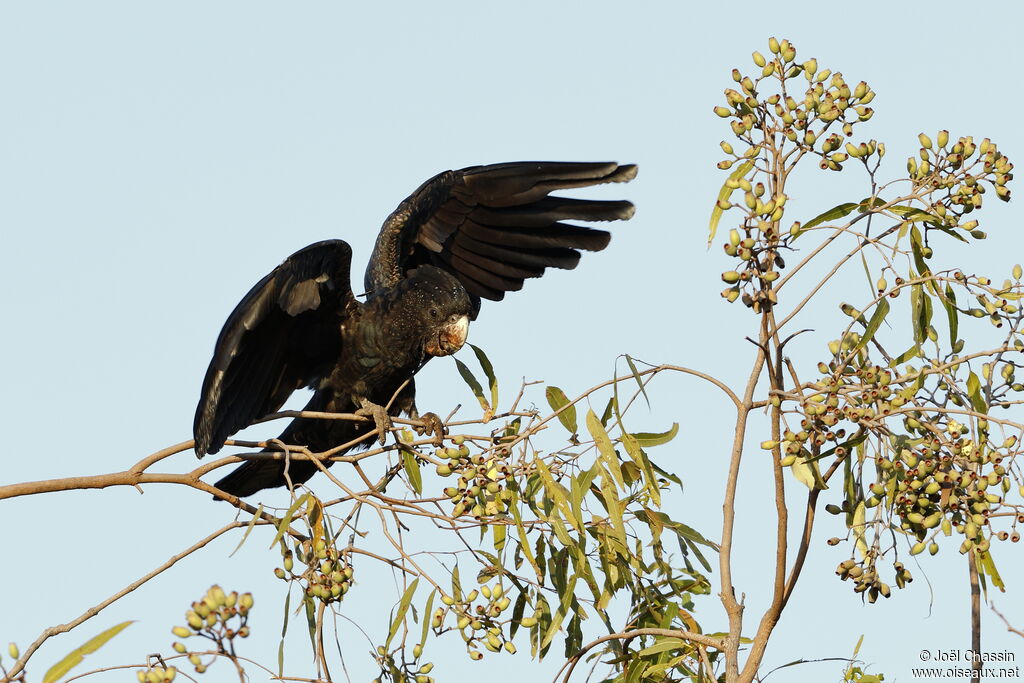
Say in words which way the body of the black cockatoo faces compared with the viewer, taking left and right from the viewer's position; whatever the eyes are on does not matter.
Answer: facing the viewer and to the right of the viewer
